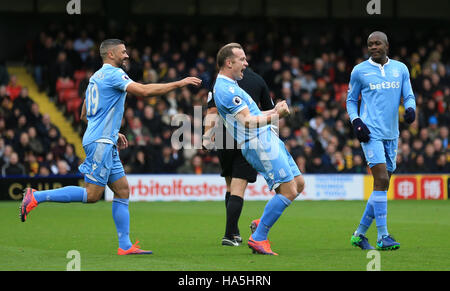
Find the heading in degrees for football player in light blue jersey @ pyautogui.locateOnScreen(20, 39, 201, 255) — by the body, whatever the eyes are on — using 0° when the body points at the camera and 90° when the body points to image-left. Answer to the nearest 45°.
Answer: approximately 270°

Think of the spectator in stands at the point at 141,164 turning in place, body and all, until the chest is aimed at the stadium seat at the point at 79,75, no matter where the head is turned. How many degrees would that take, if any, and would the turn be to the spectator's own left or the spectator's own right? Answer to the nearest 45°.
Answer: approximately 135° to the spectator's own right

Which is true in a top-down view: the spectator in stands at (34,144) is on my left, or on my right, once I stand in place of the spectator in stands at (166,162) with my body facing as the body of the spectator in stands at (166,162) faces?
on my right

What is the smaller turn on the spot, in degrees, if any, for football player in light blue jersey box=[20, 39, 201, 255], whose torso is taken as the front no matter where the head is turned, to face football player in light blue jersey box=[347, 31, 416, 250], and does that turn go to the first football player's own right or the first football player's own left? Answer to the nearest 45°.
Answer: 0° — they already face them

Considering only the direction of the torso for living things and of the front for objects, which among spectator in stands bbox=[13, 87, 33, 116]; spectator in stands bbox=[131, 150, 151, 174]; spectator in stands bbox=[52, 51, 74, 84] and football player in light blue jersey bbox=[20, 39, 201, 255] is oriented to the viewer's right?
the football player in light blue jersey

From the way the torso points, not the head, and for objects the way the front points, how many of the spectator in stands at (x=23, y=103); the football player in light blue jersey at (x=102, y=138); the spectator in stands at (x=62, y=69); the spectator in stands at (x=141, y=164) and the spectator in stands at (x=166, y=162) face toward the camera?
4

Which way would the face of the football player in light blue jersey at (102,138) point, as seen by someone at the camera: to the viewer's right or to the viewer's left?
to the viewer's right

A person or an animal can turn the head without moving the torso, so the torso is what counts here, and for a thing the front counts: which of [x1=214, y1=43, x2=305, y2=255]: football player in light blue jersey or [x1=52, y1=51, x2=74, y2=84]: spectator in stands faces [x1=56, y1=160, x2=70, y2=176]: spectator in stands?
[x1=52, y1=51, x2=74, y2=84]: spectator in stands
